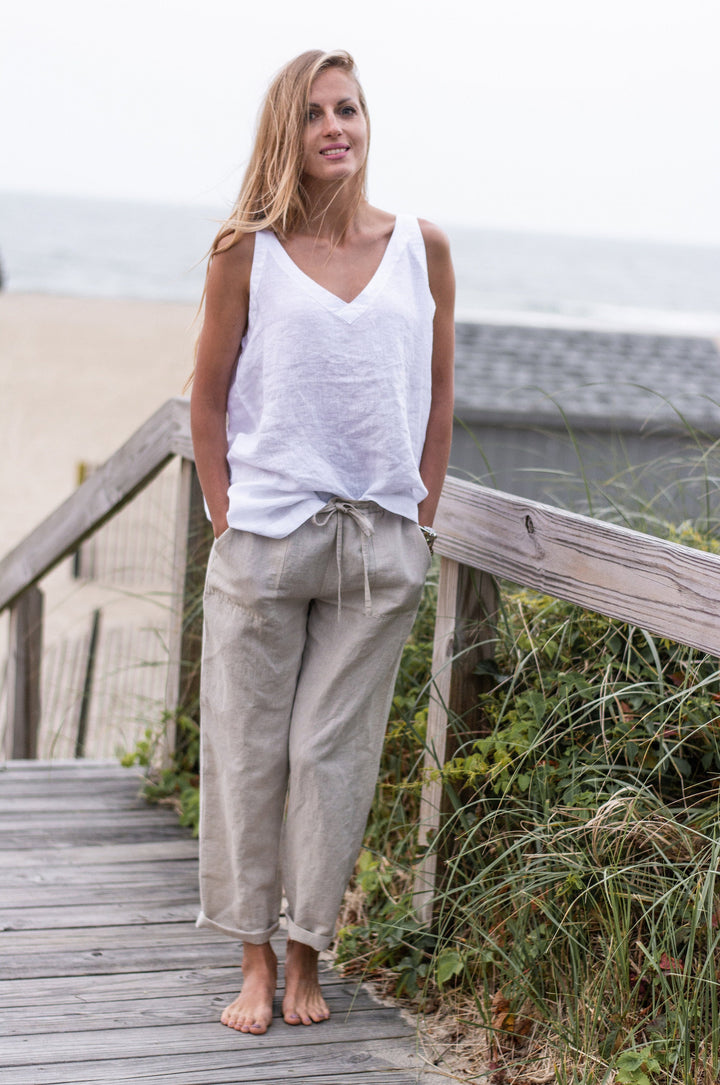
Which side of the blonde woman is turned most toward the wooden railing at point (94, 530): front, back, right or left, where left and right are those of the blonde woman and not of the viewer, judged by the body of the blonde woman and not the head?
back

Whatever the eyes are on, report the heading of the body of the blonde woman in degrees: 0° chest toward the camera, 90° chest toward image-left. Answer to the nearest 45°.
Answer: approximately 0°
